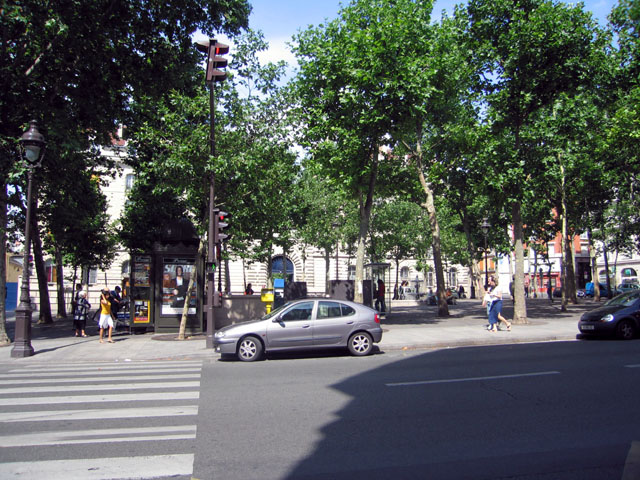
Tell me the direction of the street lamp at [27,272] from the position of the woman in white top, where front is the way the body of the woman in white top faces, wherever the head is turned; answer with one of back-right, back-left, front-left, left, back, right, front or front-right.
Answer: front-left

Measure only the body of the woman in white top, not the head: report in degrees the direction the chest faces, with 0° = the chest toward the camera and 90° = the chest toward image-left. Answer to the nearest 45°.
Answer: approximately 90°

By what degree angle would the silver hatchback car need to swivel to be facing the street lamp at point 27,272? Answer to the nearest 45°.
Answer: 0° — it already faces it

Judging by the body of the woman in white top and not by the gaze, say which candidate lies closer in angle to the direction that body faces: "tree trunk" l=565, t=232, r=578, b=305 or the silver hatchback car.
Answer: the silver hatchback car

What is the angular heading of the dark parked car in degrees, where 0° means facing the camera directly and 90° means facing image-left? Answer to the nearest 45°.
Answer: approximately 45°

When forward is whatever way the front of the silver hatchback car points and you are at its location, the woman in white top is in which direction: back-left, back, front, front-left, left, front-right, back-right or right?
back-right

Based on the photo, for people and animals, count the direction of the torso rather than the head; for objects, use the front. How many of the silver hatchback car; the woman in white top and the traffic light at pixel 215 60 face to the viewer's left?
2

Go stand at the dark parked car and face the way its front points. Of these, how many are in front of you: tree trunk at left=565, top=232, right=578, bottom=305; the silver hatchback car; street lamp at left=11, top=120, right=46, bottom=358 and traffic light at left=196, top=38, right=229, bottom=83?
3

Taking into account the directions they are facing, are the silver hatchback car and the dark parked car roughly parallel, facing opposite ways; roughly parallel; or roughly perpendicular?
roughly parallel

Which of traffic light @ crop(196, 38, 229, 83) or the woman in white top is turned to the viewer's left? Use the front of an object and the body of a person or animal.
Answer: the woman in white top
